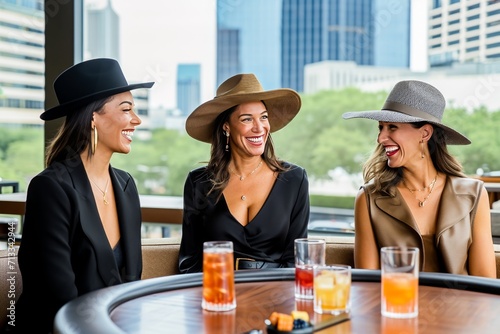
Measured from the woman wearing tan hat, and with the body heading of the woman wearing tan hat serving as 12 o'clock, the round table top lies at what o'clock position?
The round table top is roughly at 12 o'clock from the woman wearing tan hat.

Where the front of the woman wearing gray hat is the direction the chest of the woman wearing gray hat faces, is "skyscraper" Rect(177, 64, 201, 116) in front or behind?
behind

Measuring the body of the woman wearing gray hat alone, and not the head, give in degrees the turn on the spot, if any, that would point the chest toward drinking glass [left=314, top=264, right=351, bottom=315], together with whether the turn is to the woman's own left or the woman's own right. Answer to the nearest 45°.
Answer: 0° — they already face it

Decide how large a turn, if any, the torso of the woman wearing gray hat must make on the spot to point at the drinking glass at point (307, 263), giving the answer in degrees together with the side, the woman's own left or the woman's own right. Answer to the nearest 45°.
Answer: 0° — they already face it

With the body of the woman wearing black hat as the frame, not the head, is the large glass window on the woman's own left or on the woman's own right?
on the woman's own left

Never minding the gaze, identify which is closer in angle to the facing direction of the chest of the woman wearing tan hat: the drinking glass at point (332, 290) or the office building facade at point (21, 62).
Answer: the drinking glass

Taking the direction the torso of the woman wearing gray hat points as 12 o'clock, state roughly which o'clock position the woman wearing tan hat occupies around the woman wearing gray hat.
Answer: The woman wearing tan hat is roughly at 3 o'clock from the woman wearing gray hat.

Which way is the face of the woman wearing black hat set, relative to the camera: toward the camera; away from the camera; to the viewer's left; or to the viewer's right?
to the viewer's right

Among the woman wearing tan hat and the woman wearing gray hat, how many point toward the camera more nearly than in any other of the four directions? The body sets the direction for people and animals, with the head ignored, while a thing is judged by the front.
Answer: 2

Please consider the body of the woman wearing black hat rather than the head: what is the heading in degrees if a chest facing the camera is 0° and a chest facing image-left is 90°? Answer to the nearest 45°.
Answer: approximately 315°
